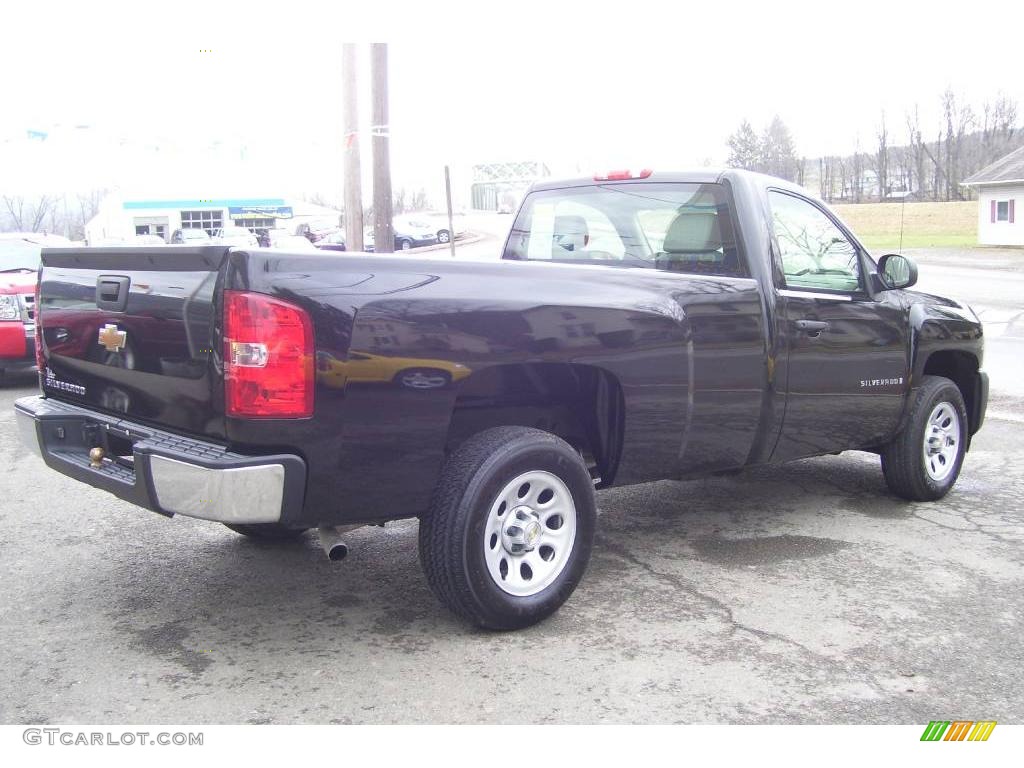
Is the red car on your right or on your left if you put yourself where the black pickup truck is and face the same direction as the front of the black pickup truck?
on your left

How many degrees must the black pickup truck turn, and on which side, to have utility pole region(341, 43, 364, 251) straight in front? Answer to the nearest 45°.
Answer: approximately 45° to its left

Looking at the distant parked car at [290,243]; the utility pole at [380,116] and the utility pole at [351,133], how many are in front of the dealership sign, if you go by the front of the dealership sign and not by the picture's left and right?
3

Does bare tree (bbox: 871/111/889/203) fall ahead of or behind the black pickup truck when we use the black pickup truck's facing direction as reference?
ahead

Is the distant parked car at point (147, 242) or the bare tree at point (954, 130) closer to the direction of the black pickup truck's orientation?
the bare tree

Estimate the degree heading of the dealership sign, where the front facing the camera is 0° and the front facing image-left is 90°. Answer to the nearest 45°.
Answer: approximately 0°

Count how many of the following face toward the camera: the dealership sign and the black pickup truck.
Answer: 1

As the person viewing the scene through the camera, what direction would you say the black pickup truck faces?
facing away from the viewer and to the right of the viewer

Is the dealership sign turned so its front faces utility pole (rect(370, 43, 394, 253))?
yes

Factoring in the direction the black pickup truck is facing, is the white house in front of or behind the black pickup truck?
in front

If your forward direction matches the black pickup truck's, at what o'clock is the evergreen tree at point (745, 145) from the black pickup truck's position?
The evergreen tree is roughly at 11 o'clock from the black pickup truck.
